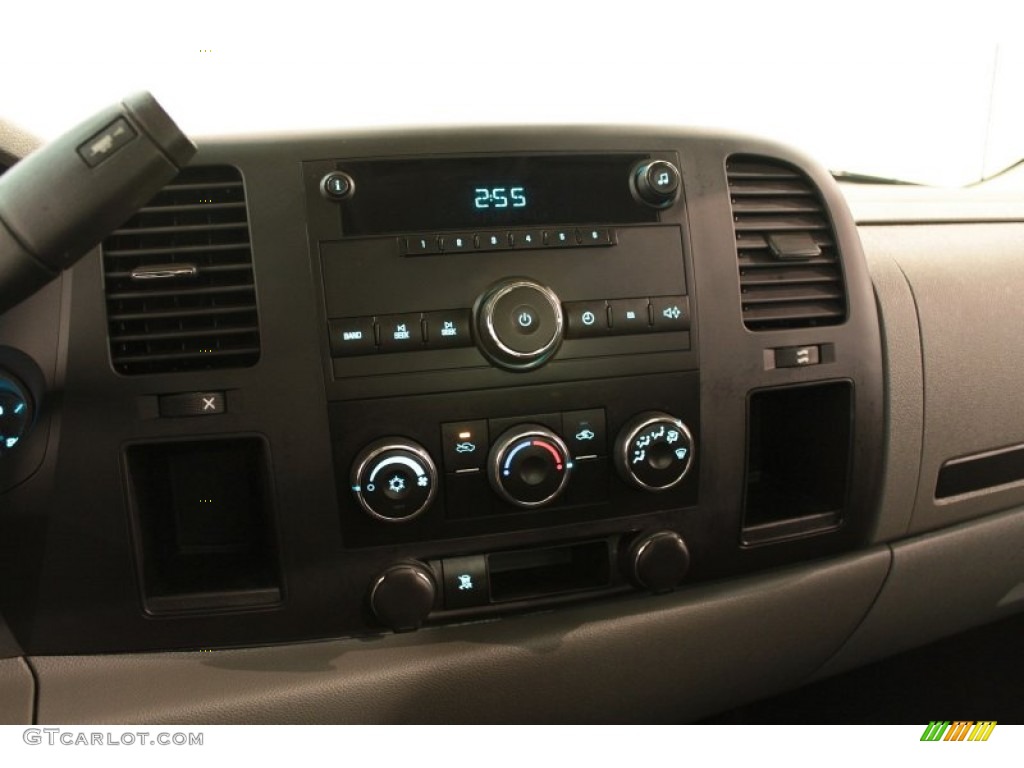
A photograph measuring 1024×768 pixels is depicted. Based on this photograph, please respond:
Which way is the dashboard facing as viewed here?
toward the camera
